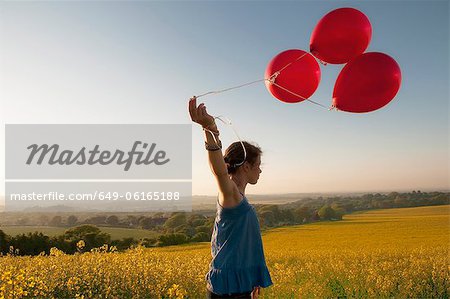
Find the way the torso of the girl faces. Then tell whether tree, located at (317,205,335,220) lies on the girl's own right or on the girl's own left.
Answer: on the girl's own left

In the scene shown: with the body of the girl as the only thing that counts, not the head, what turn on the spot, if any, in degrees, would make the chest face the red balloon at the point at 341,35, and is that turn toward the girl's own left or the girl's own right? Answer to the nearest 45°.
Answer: approximately 45° to the girl's own left

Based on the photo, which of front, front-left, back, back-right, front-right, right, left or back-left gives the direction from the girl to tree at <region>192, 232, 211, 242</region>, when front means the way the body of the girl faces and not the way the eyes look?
left

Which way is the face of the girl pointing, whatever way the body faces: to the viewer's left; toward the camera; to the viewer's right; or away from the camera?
to the viewer's right

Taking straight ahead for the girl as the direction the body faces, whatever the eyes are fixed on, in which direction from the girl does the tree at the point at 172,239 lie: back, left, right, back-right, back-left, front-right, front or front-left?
left

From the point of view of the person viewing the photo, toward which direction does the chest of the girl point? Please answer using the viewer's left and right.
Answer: facing to the right of the viewer

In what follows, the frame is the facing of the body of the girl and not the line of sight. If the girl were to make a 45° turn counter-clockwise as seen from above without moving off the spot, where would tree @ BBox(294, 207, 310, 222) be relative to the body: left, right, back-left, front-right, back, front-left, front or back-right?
front-left

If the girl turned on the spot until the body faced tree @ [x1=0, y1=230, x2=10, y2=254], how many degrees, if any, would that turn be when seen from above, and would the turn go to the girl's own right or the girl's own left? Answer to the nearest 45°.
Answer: approximately 135° to the girl's own left

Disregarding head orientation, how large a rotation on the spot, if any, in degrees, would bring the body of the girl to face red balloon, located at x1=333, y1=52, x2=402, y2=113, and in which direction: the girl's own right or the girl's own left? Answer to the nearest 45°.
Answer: approximately 45° to the girl's own left

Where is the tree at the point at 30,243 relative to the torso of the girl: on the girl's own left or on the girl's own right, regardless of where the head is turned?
on the girl's own left
